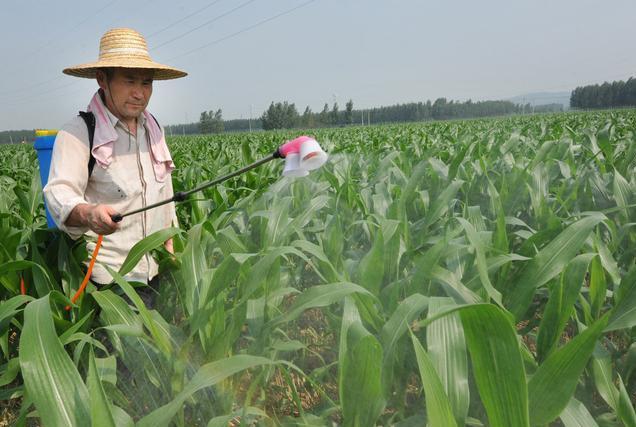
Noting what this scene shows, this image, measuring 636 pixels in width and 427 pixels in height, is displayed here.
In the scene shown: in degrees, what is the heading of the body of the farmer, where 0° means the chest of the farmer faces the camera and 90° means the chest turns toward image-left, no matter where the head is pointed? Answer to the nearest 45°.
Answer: approximately 315°

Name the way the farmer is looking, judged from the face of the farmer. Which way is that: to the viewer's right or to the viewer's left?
to the viewer's right
